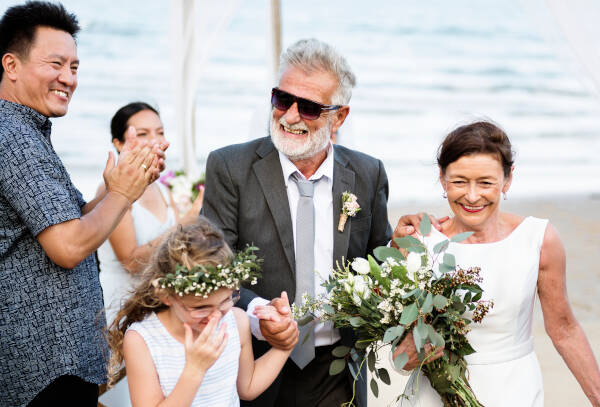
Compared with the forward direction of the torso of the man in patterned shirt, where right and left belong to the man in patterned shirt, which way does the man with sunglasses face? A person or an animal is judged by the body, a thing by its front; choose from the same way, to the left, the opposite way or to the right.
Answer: to the right

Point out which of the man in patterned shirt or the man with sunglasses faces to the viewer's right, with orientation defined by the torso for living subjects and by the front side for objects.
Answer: the man in patterned shirt

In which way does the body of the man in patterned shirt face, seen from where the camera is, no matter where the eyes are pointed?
to the viewer's right

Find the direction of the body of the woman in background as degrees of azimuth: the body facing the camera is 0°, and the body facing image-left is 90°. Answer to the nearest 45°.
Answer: approximately 315°

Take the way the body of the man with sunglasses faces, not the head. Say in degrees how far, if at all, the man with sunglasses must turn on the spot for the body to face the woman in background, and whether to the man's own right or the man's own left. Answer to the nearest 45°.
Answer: approximately 135° to the man's own right

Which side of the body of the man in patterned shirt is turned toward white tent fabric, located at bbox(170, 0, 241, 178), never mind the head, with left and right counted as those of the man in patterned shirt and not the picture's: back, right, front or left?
left

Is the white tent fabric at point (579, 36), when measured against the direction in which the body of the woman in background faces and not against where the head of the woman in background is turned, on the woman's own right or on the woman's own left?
on the woman's own left

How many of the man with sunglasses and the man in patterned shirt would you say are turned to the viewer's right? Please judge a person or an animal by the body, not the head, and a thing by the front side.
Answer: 1

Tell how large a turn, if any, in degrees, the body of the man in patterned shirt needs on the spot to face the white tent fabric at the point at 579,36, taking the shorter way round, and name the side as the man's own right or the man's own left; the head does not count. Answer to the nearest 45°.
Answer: approximately 45° to the man's own left

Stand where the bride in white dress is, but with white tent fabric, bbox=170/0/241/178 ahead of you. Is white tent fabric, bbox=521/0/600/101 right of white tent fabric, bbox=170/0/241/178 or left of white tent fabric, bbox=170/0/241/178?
right
